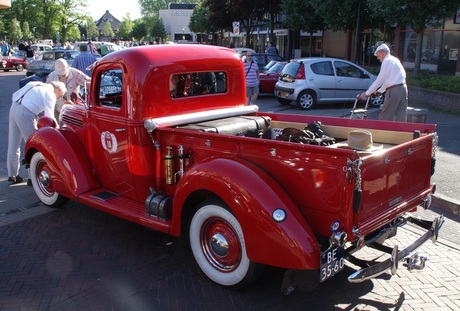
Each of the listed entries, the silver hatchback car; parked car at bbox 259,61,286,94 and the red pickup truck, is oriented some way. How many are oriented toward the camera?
0

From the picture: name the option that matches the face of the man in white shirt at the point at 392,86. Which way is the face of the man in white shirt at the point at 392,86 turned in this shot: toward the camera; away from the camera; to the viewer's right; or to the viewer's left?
to the viewer's left

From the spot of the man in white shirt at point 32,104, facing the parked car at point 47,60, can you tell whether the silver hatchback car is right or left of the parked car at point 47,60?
right

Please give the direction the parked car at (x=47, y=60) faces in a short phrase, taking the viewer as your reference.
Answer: facing the viewer and to the left of the viewer

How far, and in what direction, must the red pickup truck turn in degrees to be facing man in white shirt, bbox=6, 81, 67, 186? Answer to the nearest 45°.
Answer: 0° — it already faces them

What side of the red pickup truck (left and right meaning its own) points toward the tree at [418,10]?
right

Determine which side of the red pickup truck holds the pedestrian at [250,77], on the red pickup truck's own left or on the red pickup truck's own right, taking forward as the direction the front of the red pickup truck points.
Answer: on the red pickup truck's own right

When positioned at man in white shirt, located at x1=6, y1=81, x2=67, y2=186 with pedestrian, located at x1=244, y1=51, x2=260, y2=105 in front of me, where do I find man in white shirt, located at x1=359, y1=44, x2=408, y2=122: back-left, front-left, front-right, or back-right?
front-right

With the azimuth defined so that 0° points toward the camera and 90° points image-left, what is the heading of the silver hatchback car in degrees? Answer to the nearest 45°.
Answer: approximately 225°

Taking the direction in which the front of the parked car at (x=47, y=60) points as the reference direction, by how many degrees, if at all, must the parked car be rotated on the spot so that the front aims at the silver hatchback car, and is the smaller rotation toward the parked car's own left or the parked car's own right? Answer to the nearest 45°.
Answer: approximately 90° to the parked car's own left

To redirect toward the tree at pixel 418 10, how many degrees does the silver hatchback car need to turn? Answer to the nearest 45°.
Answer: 0° — it already faces it

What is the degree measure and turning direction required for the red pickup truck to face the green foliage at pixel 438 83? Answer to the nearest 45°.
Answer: approximately 90° to its right
